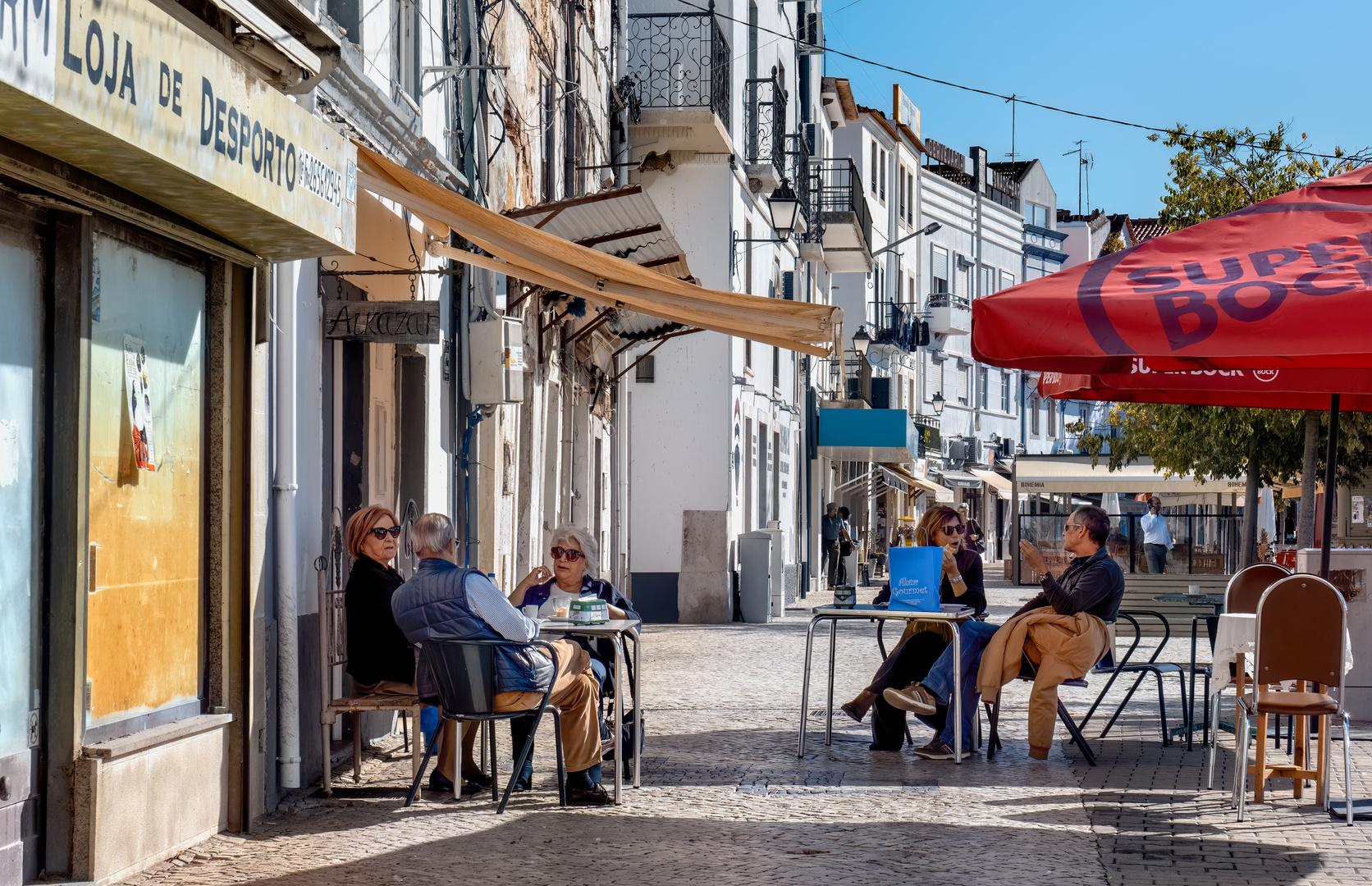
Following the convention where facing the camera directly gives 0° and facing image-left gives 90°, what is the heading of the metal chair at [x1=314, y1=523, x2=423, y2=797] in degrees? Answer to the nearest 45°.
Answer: approximately 270°

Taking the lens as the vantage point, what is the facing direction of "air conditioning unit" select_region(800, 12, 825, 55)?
facing to the right of the viewer

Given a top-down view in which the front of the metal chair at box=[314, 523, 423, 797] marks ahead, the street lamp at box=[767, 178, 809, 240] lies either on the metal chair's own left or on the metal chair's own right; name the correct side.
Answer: on the metal chair's own left

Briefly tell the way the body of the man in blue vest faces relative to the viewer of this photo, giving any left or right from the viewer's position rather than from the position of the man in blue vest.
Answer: facing away from the viewer and to the right of the viewer

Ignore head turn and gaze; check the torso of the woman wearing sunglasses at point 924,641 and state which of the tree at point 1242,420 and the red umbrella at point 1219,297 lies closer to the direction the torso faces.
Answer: the red umbrella

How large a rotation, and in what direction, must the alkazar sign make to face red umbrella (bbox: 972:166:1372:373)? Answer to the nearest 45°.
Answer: approximately 45° to its left

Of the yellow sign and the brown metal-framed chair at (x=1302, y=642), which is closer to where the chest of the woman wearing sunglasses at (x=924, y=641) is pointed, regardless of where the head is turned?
the yellow sign

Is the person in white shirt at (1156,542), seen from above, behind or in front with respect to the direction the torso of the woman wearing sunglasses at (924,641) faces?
behind

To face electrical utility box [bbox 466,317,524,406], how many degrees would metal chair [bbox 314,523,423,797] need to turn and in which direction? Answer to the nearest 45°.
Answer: approximately 90° to its left

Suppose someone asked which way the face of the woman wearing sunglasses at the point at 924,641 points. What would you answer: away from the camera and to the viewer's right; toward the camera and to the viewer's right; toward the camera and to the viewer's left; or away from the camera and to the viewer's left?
toward the camera and to the viewer's right
